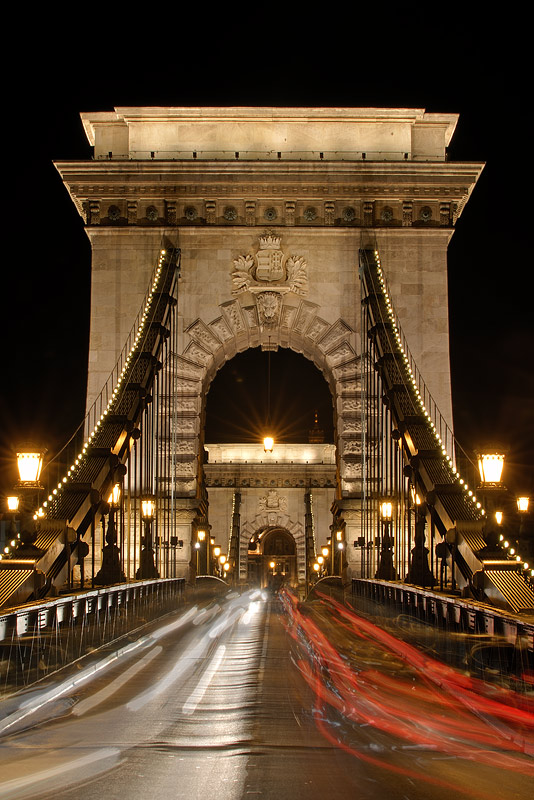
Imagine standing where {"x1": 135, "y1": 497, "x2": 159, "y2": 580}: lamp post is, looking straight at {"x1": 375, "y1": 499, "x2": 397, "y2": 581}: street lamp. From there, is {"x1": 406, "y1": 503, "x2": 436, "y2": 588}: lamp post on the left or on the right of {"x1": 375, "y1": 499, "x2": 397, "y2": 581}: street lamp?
right

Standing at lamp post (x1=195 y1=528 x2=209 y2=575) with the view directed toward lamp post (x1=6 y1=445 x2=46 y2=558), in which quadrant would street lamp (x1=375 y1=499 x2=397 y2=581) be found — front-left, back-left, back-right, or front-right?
front-left

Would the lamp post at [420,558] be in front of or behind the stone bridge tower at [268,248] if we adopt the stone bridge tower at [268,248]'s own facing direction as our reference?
in front

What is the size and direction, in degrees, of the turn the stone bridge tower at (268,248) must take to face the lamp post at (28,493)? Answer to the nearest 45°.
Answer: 0° — it already faces it

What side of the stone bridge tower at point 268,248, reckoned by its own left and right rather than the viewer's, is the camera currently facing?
front

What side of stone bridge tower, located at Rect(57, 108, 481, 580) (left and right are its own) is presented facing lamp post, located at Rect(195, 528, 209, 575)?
back

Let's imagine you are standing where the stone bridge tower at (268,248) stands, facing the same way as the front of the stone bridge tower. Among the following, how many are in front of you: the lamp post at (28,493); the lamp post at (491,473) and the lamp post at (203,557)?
2
